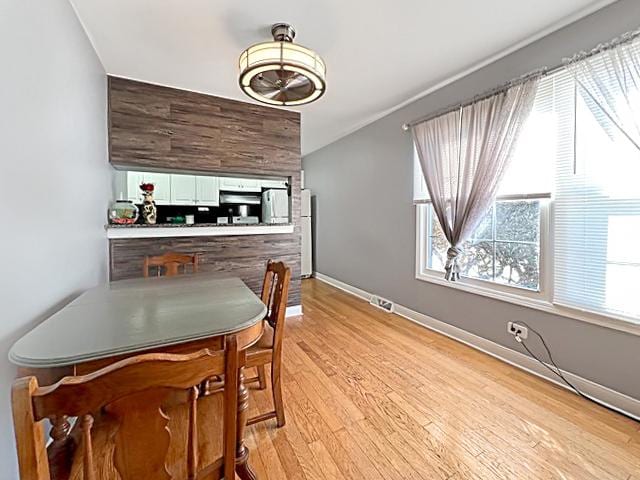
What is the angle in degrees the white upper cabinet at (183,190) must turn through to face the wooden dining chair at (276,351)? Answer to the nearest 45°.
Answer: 0° — it already faces it

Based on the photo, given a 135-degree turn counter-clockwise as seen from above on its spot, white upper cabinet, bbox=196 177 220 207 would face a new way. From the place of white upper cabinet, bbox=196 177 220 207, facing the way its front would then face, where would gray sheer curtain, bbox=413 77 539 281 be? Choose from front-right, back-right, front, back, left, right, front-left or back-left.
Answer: right

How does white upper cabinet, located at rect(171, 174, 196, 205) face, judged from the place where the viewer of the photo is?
facing the viewer

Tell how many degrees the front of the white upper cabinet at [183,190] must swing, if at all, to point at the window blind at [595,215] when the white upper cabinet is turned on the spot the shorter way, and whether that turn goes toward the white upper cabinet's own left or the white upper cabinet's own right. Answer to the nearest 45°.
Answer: approximately 45° to the white upper cabinet's own left

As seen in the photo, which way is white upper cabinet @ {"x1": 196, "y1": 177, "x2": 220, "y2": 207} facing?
toward the camera

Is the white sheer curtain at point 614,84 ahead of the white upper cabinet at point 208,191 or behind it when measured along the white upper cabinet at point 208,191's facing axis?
ahead

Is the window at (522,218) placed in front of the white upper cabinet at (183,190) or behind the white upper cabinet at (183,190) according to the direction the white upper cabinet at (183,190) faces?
in front

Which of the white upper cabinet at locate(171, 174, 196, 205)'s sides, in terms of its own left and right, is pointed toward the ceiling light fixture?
front

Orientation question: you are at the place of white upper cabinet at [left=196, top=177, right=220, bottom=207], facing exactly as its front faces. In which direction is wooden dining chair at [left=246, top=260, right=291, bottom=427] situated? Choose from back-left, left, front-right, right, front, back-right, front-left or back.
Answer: front

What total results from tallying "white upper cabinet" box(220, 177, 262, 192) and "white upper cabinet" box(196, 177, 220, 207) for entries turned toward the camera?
2

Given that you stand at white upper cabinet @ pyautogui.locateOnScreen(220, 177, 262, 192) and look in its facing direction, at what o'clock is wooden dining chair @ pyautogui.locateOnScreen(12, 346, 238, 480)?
The wooden dining chair is roughly at 12 o'clock from the white upper cabinet.

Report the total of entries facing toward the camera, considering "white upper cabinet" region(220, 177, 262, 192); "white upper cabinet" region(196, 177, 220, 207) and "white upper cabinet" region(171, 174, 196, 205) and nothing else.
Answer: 3
